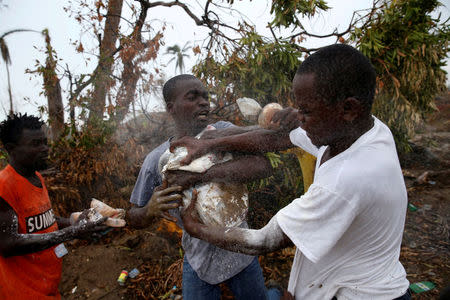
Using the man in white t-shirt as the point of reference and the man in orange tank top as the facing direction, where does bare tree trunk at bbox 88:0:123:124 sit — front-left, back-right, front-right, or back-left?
front-right

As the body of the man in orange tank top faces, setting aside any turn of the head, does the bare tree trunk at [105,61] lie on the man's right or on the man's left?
on the man's left

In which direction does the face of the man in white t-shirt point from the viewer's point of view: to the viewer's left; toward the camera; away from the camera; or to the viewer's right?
to the viewer's left

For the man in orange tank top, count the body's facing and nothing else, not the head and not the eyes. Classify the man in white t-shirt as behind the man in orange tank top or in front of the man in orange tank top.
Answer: in front

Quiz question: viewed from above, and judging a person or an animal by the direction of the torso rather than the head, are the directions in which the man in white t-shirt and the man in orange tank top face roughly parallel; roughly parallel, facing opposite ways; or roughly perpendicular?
roughly parallel, facing opposite ways

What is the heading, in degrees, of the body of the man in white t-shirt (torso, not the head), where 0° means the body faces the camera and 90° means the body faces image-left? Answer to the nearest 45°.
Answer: approximately 90°

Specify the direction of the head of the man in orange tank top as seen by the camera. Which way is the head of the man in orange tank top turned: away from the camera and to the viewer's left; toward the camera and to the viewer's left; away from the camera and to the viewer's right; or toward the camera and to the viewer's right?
toward the camera and to the viewer's right

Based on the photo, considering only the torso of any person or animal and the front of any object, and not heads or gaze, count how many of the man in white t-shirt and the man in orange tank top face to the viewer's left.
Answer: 1

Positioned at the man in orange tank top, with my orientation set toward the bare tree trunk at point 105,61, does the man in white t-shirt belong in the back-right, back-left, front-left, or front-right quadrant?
back-right

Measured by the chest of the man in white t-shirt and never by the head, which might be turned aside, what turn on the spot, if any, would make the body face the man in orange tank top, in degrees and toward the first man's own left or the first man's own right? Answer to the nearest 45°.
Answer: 0° — they already face them

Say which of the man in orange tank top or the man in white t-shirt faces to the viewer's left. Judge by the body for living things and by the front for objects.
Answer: the man in white t-shirt

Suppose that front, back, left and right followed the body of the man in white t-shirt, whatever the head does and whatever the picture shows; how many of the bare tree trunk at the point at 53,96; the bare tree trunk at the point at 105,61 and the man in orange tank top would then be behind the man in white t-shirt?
0

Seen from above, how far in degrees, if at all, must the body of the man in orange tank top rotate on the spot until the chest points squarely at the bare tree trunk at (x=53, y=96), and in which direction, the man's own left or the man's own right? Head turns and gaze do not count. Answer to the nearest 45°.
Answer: approximately 135° to the man's own left

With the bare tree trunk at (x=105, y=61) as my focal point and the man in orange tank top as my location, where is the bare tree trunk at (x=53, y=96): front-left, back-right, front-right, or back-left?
front-left

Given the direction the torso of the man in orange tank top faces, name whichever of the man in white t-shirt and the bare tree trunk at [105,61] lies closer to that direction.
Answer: the man in white t-shirt

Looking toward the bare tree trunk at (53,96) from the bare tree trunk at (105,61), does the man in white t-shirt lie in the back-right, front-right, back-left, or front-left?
back-left

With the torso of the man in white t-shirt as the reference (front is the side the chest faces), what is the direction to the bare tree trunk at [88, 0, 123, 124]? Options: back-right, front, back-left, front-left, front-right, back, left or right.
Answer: front-right
